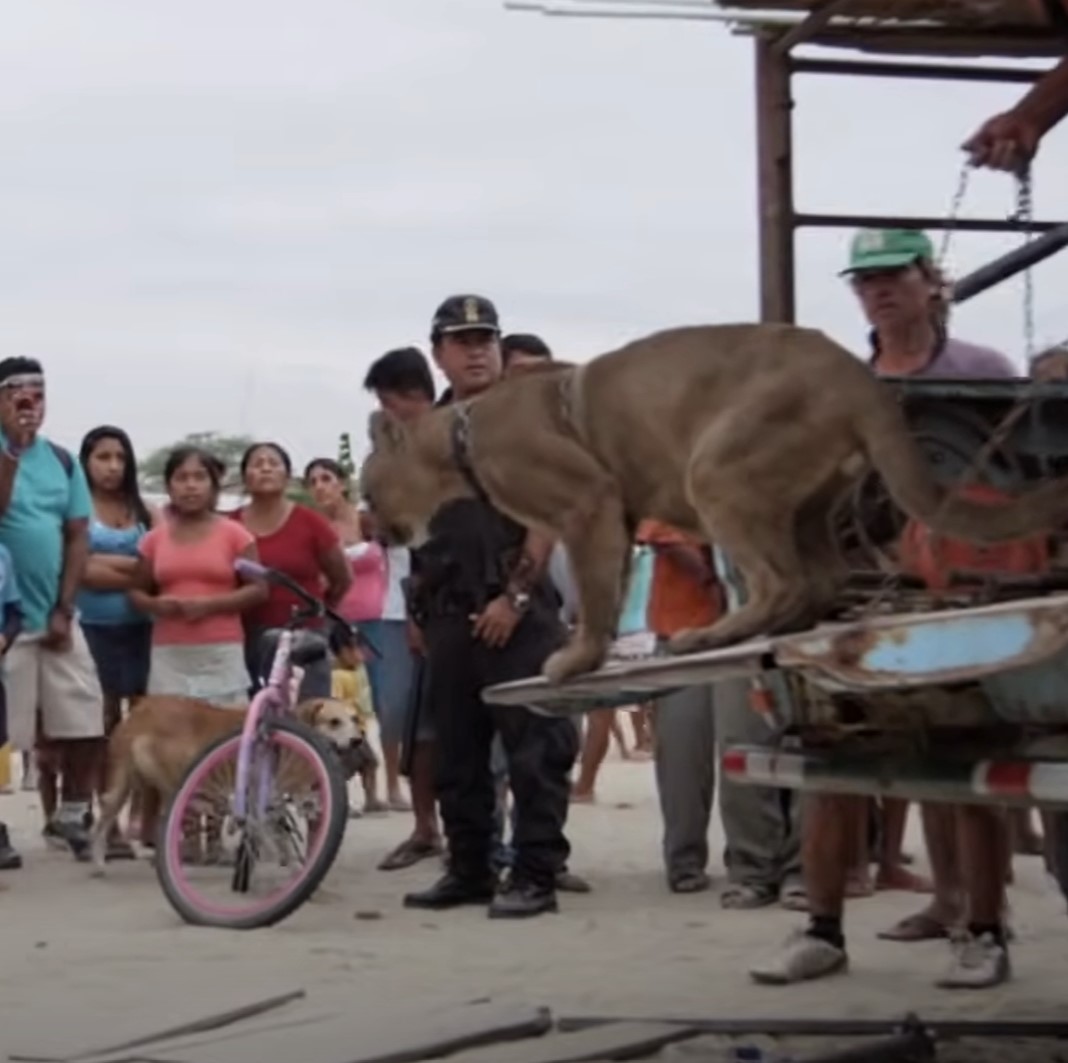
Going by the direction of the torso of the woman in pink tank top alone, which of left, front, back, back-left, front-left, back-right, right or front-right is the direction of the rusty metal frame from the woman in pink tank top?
front-left

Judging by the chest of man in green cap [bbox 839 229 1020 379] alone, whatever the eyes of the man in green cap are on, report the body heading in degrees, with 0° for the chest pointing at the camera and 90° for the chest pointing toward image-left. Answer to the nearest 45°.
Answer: approximately 45°

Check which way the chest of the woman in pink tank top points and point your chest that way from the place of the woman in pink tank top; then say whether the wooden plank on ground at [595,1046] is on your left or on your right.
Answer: on your left

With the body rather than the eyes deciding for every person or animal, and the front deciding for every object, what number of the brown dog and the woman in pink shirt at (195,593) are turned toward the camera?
1

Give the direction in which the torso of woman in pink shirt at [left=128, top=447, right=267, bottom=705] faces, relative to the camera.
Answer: toward the camera

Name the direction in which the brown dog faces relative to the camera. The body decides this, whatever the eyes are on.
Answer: to the viewer's right

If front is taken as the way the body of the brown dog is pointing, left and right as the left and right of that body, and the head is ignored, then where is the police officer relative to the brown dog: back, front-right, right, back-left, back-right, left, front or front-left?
front-right

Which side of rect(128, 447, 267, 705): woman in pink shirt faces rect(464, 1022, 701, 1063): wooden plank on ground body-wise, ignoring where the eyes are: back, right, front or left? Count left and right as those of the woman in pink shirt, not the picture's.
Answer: front

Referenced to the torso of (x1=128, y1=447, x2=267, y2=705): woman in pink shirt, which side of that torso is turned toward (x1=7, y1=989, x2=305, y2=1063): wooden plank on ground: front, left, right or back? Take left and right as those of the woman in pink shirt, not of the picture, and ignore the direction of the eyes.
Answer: front

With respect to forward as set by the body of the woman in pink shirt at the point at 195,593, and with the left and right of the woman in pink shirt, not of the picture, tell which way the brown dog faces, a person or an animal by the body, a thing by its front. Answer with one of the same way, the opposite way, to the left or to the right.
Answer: to the left

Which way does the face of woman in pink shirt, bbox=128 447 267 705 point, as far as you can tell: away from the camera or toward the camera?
toward the camera

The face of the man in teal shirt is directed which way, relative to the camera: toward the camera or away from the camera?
toward the camera
